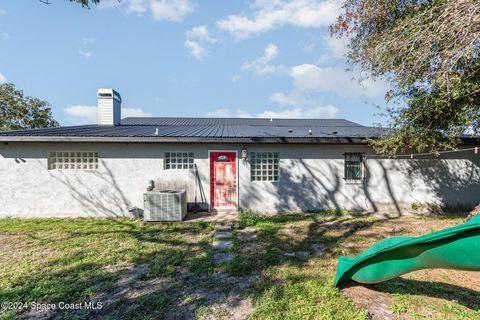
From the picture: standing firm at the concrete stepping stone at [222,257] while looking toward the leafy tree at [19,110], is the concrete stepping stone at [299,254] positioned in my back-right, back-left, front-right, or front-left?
back-right

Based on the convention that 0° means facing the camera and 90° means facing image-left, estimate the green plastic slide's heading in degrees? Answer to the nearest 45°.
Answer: approximately 90°

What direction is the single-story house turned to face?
toward the camera

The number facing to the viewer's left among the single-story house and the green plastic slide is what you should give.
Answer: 1

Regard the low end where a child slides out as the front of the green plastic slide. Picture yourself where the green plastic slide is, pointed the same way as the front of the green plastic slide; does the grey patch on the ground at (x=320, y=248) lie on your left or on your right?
on your right

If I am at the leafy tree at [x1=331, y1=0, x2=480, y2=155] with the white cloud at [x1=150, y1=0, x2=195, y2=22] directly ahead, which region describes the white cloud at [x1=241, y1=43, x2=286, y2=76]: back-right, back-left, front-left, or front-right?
front-right

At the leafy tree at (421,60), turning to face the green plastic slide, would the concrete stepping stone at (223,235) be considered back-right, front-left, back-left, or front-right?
front-right

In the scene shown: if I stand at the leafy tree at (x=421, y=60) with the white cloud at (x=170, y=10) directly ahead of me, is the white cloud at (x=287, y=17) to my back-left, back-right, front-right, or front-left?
front-right
